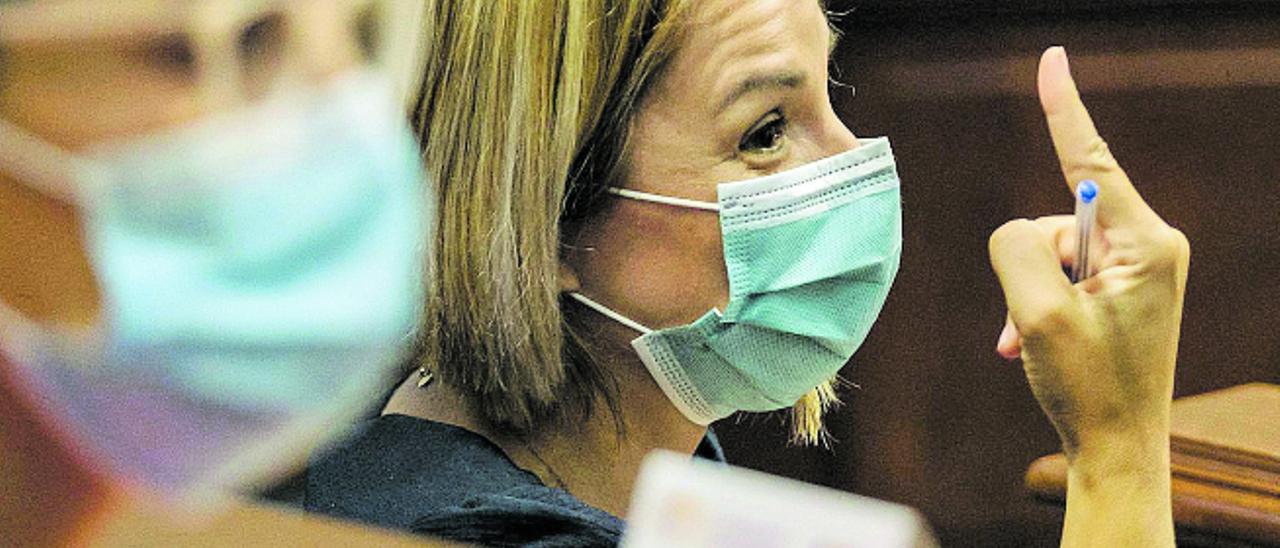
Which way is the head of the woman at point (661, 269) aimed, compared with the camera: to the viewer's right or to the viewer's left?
to the viewer's right

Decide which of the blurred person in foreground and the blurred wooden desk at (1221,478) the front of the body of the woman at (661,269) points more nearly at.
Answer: the blurred wooden desk

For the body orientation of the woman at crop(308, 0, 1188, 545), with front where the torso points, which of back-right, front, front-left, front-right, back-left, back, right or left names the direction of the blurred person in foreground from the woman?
right

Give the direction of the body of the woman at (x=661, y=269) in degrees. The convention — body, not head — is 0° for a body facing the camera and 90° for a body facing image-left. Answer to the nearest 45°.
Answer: approximately 270°

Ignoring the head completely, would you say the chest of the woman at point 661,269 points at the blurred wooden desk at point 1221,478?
yes
